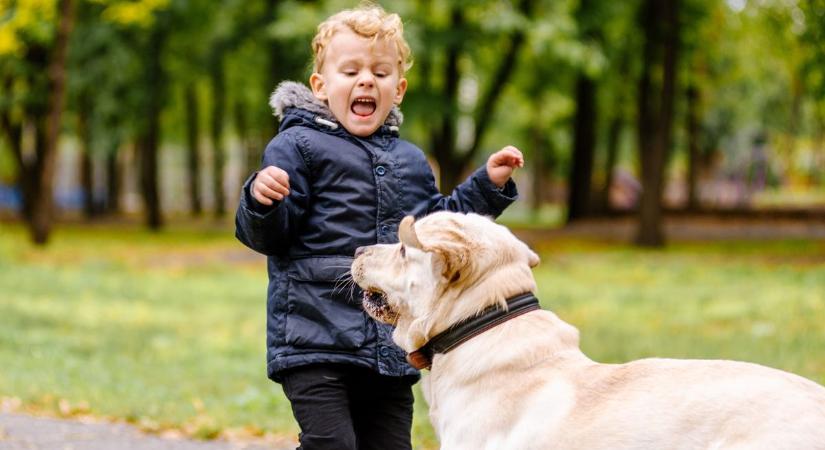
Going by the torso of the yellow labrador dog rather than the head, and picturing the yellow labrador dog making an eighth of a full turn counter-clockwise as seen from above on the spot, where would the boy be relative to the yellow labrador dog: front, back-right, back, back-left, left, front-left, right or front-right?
right

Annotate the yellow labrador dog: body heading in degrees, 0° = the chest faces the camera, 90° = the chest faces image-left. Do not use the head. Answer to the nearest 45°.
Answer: approximately 90°

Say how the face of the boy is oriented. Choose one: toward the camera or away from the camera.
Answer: toward the camera
